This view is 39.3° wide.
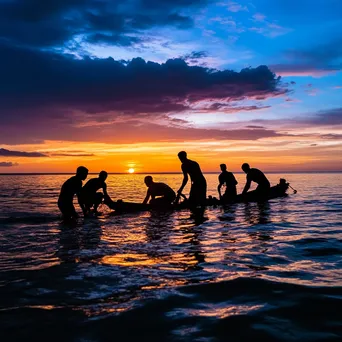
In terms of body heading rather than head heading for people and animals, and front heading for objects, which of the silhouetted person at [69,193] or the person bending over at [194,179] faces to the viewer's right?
the silhouetted person

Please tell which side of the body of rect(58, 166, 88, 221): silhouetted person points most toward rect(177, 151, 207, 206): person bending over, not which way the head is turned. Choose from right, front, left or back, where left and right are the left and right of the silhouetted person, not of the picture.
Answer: front

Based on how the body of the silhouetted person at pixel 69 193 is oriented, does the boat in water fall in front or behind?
in front

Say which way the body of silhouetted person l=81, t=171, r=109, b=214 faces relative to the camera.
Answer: to the viewer's right

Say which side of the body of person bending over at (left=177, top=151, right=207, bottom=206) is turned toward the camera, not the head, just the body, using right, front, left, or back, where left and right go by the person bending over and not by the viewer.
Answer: left

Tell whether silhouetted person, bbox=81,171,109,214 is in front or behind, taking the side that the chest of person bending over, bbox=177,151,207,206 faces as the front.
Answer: in front

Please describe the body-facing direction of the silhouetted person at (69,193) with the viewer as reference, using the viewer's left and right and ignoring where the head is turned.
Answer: facing to the right of the viewer

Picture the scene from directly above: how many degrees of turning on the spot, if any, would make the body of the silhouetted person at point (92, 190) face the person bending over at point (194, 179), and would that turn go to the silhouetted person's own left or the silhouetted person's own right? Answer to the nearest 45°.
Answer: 0° — they already face them
